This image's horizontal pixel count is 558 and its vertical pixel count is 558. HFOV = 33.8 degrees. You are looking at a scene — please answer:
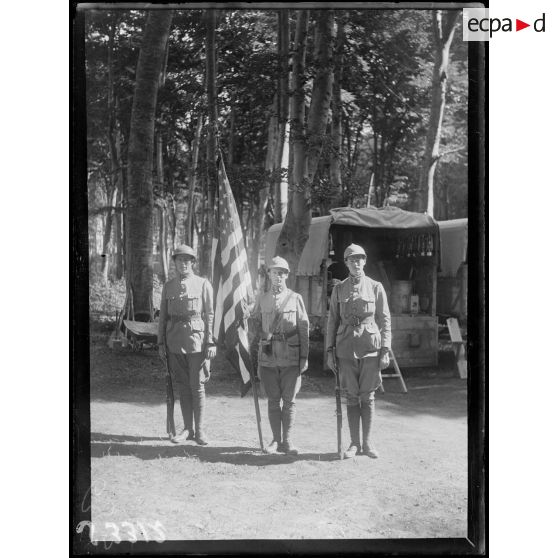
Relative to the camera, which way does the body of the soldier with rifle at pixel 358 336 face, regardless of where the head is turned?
toward the camera

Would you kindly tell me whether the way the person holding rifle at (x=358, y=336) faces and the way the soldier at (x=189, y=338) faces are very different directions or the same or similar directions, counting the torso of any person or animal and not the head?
same or similar directions

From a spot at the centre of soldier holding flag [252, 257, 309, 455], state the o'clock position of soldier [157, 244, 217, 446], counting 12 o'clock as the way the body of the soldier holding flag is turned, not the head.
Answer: The soldier is roughly at 3 o'clock from the soldier holding flag.

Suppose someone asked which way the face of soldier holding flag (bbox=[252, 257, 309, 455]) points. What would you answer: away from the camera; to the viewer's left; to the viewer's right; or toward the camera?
toward the camera

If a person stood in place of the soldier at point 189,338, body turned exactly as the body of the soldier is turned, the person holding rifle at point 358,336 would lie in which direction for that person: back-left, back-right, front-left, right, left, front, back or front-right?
left

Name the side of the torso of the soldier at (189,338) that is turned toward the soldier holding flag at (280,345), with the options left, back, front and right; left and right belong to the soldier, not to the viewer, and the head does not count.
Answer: left

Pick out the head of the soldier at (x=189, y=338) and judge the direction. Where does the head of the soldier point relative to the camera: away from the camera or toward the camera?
toward the camera

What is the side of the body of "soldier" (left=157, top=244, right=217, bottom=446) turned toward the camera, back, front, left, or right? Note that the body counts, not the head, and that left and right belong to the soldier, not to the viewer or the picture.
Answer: front

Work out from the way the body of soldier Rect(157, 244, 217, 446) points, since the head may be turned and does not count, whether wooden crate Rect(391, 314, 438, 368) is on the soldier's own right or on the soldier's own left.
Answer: on the soldier's own left

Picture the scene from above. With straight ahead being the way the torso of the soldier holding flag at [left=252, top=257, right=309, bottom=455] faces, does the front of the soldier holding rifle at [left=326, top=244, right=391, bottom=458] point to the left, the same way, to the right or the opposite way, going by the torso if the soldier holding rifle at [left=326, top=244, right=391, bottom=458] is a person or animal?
the same way

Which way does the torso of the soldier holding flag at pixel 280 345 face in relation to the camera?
toward the camera

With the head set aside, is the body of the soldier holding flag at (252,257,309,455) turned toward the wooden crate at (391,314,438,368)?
no

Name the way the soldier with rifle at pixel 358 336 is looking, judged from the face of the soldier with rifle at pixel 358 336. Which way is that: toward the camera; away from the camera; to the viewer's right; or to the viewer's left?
toward the camera
